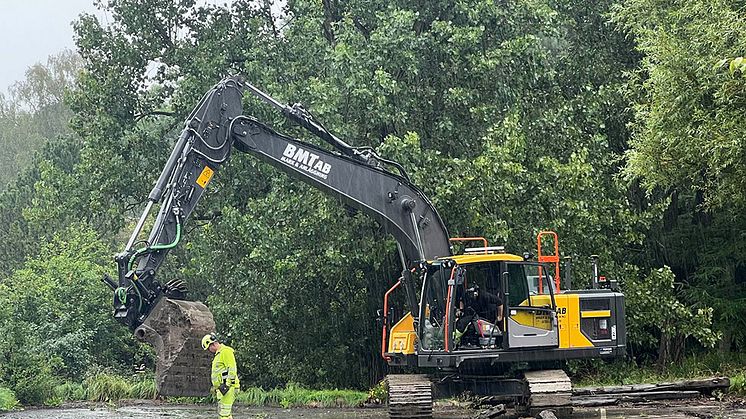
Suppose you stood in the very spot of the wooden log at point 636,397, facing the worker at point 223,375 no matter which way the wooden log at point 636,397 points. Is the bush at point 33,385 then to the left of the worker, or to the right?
right

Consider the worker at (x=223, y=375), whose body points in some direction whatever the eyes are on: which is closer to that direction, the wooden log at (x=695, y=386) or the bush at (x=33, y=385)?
the bush

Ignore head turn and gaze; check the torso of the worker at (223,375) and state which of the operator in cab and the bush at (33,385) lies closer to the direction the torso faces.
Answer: the bush

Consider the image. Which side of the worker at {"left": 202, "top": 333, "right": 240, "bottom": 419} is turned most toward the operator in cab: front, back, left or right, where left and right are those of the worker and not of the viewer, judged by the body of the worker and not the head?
back

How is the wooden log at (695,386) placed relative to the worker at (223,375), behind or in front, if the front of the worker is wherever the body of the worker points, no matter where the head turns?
behind

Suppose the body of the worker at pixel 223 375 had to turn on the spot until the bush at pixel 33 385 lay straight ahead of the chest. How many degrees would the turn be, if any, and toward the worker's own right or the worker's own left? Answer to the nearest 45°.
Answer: approximately 45° to the worker's own right

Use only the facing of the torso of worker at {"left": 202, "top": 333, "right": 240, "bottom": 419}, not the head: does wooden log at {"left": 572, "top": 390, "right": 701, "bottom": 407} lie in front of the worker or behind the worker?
behind

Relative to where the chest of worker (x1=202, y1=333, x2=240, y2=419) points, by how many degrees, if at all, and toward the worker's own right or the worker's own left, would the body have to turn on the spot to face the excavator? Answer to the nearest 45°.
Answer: approximately 180°

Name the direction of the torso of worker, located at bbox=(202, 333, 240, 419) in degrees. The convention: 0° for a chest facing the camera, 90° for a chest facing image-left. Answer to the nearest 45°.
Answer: approximately 90°
